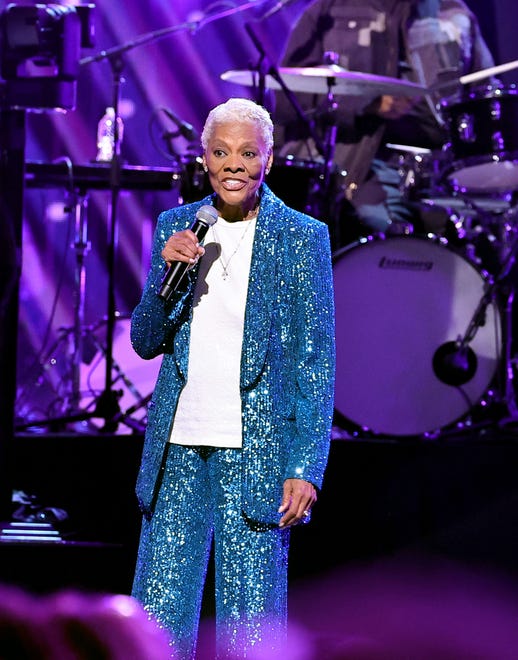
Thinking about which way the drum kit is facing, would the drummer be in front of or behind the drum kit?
behind

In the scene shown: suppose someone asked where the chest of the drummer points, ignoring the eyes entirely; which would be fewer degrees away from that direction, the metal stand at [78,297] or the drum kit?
the drum kit

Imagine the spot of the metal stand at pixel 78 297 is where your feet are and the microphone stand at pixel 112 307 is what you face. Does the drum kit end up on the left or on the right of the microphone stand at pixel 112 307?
left

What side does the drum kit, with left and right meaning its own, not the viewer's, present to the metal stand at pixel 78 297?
right

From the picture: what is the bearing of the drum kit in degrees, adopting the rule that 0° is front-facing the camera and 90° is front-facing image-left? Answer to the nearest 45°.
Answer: approximately 0°

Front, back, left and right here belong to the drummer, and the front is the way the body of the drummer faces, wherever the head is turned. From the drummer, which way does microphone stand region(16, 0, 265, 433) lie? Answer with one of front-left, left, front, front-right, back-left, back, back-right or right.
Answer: front-right

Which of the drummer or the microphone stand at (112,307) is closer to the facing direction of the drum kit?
the microphone stand

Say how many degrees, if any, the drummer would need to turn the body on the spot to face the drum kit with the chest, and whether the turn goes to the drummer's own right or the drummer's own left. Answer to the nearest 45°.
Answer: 0° — they already face it

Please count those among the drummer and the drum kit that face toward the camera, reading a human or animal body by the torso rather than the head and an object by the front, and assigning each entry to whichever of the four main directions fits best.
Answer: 2

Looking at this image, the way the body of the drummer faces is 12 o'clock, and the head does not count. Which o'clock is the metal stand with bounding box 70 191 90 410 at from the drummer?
The metal stand is roughly at 2 o'clock from the drummer.
